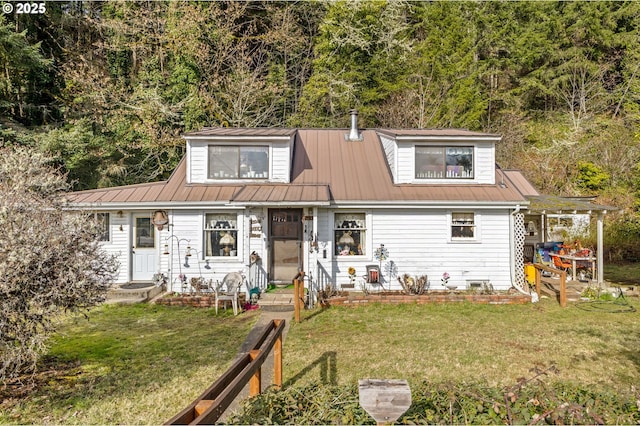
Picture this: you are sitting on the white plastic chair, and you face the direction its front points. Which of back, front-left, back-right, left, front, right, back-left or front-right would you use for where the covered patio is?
back-left

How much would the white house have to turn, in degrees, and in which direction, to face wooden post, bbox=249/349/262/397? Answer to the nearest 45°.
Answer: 0° — it already faces it

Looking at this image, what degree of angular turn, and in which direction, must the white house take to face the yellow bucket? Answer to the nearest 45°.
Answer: approximately 90° to its left

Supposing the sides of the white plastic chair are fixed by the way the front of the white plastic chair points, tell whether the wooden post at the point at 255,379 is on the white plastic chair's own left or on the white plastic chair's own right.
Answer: on the white plastic chair's own left

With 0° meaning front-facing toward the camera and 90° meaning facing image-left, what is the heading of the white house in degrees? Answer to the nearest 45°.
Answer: approximately 0°

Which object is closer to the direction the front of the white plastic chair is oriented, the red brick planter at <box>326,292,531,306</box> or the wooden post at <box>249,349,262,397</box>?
the wooden post

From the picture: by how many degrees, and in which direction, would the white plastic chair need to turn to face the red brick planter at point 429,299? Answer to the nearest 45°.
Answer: approximately 135° to its left

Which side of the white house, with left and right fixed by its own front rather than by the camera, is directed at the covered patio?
left
